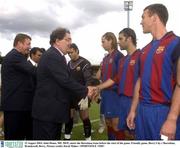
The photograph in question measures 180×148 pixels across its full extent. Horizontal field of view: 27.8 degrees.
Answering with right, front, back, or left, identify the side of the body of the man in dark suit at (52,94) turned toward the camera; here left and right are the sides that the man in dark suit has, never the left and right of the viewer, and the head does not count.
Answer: right

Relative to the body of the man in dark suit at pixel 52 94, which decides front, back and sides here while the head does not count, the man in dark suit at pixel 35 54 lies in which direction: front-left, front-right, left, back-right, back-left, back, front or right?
left

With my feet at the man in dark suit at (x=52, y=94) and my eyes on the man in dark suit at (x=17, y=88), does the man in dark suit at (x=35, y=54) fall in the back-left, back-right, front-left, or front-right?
front-right

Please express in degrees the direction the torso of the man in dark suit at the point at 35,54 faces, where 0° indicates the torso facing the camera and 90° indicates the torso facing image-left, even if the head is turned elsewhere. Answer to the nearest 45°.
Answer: approximately 270°

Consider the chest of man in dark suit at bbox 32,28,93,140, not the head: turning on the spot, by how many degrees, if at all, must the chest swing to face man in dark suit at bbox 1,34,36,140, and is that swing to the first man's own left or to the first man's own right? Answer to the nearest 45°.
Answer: approximately 135° to the first man's own left

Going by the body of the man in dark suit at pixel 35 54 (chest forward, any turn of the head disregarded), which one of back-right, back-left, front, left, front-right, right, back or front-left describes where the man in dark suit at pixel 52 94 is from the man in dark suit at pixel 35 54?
right
